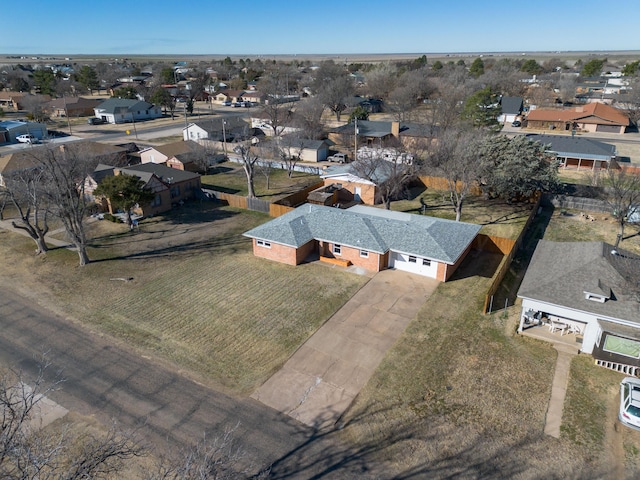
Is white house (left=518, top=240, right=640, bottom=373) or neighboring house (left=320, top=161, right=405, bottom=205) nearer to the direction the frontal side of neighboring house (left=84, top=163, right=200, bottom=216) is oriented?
the white house

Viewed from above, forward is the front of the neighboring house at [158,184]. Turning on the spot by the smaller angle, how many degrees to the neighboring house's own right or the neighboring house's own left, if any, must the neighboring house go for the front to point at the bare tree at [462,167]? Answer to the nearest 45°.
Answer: approximately 90° to the neighboring house's own left

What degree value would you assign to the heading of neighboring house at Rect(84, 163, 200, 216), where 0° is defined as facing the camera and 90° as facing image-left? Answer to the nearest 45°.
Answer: approximately 45°

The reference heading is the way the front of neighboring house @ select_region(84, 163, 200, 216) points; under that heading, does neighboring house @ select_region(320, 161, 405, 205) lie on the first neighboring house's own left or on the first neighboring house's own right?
on the first neighboring house's own left

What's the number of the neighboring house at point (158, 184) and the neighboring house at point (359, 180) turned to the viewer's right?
0

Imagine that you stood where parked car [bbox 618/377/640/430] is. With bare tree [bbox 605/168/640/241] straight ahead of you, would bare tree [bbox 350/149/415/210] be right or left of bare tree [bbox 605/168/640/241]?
left

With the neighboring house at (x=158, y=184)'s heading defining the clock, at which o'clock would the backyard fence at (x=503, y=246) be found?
The backyard fence is roughly at 9 o'clock from the neighboring house.
